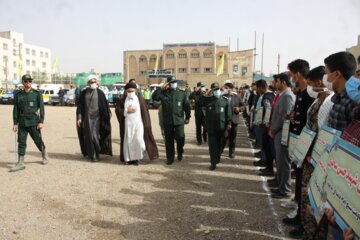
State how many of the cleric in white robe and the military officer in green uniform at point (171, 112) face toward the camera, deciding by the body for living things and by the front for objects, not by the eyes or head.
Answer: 2

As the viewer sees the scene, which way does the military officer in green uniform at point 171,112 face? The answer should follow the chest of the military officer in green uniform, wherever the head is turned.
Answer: toward the camera

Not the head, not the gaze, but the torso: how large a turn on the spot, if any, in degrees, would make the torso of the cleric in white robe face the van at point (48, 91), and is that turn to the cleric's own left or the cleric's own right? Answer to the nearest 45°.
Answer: approximately 180°

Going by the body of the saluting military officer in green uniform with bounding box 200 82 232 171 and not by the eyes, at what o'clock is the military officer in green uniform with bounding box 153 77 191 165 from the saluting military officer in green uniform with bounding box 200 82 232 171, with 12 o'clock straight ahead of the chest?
the military officer in green uniform with bounding box 153 77 191 165 is roughly at 4 o'clock from the saluting military officer in green uniform with bounding box 200 82 232 171.

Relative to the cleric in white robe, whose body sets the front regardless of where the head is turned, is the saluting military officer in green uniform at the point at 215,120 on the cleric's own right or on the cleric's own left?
on the cleric's own left

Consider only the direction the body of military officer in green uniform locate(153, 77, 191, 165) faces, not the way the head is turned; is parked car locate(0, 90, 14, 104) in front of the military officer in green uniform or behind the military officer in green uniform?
behind

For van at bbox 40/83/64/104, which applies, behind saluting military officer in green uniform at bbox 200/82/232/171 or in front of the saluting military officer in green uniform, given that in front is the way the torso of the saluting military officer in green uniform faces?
behind

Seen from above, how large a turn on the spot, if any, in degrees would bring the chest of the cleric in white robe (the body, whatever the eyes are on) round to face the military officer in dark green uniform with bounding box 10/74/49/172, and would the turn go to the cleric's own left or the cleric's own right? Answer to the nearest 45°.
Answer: approximately 90° to the cleric's own right

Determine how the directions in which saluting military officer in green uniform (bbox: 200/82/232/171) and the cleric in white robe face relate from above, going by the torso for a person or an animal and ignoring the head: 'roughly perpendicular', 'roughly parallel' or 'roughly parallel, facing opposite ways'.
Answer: roughly parallel

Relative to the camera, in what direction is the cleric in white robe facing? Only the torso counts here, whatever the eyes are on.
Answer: toward the camera

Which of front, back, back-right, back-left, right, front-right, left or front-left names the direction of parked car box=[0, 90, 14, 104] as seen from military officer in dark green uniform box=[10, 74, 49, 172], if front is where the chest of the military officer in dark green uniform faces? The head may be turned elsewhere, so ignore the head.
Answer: back-right

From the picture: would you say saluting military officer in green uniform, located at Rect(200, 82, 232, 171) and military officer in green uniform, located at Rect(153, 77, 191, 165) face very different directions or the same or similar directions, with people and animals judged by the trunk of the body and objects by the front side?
same or similar directions

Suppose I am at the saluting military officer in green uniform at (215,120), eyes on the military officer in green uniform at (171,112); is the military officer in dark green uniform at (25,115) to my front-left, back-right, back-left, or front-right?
front-left

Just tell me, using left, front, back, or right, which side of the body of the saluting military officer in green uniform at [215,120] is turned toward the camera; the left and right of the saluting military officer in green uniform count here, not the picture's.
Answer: front

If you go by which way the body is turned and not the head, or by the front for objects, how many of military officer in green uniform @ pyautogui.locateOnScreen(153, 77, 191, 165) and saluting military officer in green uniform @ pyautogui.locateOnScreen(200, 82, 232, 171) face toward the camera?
2
